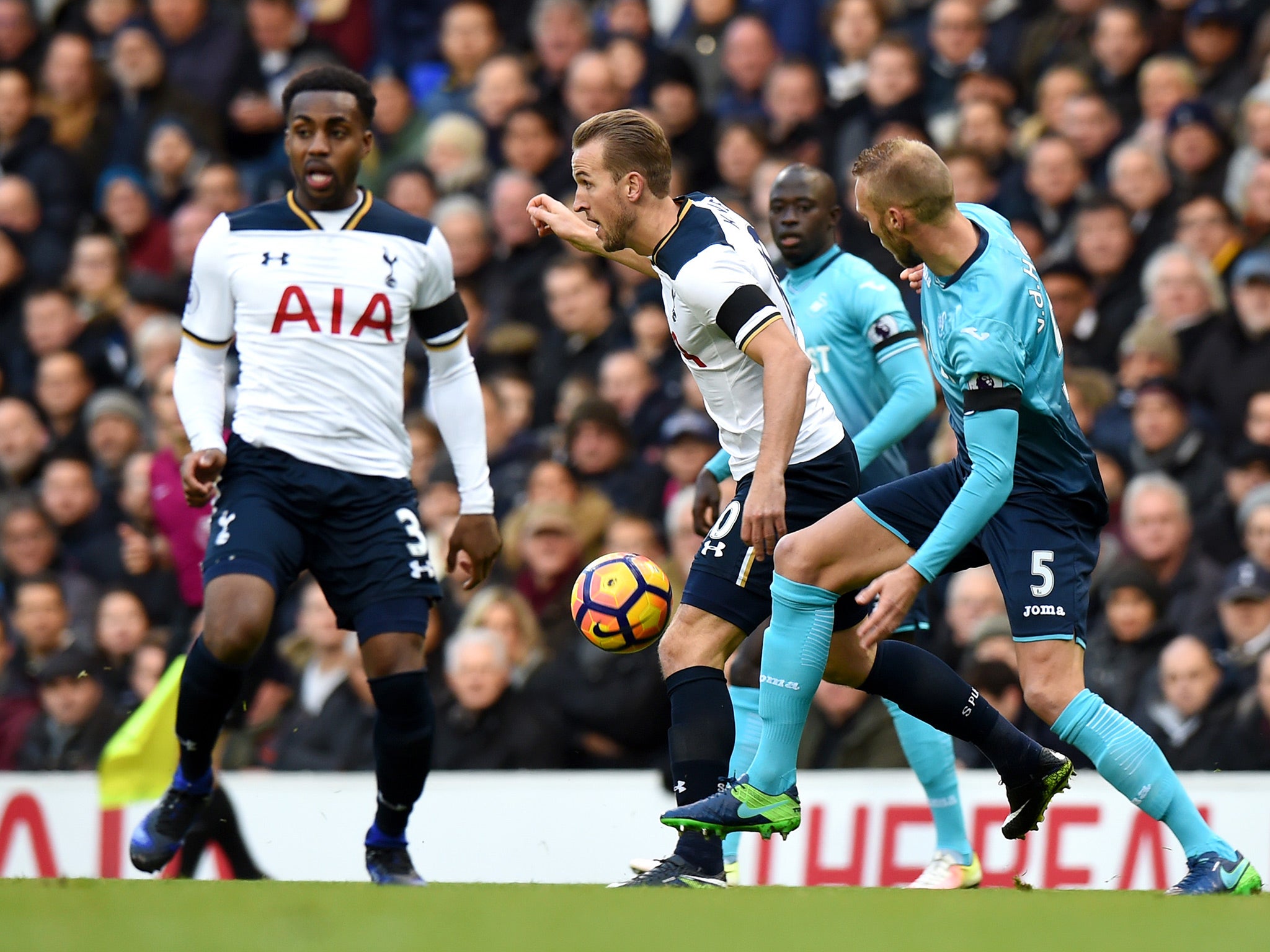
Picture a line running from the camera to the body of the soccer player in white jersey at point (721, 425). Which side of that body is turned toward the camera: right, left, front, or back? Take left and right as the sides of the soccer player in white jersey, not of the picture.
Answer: left

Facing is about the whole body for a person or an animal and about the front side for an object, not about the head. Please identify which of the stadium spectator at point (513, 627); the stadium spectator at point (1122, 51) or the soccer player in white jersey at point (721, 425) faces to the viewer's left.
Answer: the soccer player in white jersey

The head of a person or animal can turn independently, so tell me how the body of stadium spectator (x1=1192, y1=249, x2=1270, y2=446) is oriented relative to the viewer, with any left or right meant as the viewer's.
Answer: facing the viewer

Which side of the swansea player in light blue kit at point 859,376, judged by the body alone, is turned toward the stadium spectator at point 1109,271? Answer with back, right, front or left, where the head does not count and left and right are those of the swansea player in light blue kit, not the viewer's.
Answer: back

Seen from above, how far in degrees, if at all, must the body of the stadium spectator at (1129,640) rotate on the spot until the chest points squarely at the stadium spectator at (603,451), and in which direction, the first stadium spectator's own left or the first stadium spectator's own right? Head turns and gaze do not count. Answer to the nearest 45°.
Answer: approximately 135° to the first stadium spectator's own right

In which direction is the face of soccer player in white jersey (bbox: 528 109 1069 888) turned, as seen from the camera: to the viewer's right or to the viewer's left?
to the viewer's left

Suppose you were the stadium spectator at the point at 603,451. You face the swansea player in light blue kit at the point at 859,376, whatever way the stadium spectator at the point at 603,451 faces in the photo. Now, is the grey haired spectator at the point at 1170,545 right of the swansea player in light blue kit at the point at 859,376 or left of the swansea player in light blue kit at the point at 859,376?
left

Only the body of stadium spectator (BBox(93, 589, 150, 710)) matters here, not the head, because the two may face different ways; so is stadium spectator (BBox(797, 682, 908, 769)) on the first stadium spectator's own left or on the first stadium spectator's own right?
on the first stadium spectator's own left

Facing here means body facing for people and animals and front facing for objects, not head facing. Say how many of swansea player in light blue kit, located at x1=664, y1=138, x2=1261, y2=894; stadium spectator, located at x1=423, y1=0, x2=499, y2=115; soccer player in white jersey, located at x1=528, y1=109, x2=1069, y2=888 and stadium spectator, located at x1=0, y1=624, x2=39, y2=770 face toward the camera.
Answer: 2

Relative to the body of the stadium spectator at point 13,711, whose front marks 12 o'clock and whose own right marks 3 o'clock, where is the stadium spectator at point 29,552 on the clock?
the stadium spectator at point 29,552 is roughly at 6 o'clock from the stadium spectator at point 13,711.

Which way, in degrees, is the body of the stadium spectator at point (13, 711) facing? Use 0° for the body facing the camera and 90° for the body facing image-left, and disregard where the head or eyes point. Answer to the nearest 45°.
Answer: approximately 0°

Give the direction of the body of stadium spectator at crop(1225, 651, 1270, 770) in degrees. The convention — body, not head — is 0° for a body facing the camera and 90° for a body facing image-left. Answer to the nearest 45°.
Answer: approximately 0°

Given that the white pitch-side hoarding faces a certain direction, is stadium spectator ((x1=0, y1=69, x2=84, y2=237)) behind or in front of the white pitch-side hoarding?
behind

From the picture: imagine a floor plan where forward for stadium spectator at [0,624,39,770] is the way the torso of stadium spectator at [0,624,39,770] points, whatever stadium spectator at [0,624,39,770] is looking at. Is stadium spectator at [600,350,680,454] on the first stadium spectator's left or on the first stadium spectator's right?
on the first stadium spectator's left
